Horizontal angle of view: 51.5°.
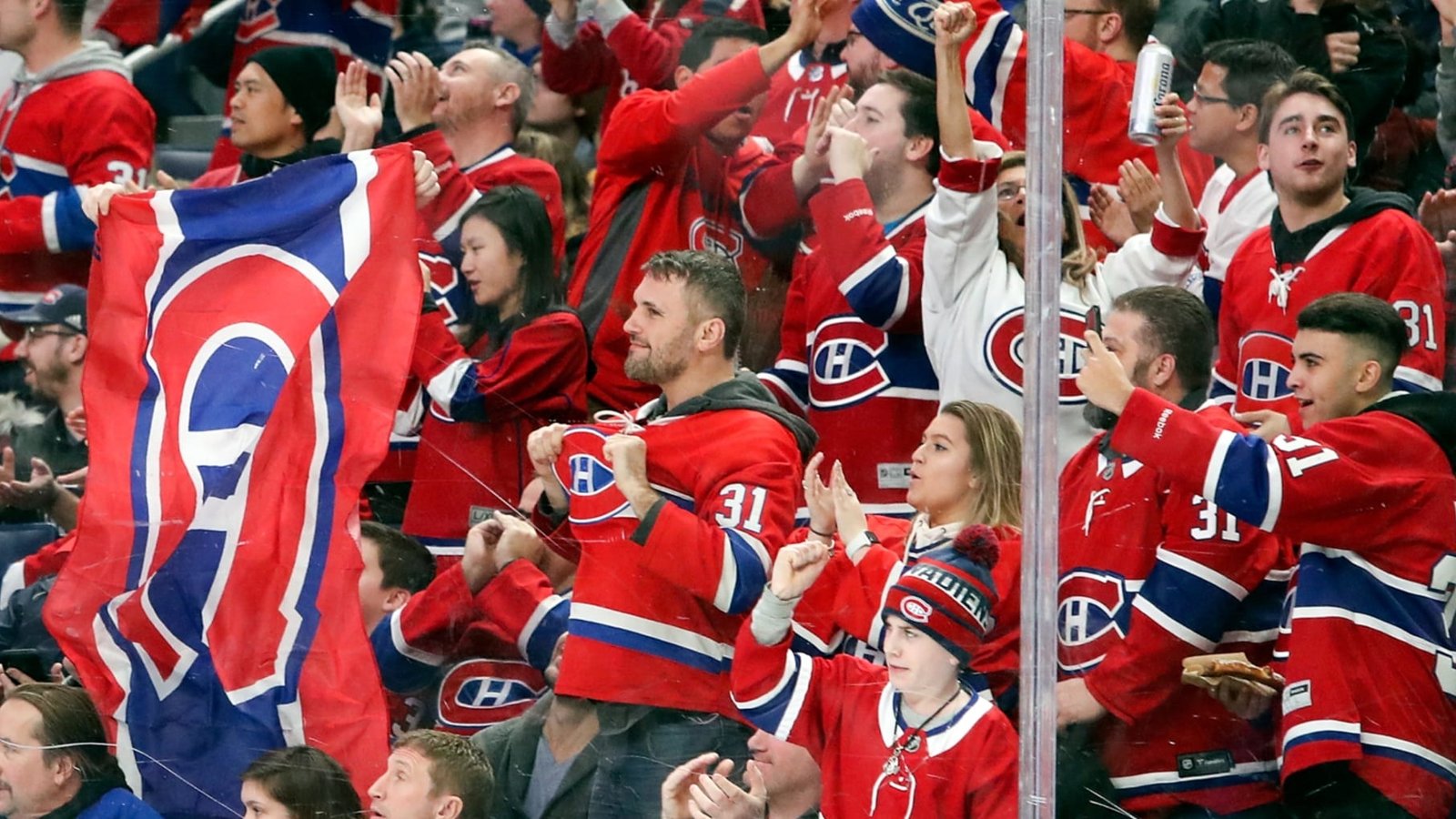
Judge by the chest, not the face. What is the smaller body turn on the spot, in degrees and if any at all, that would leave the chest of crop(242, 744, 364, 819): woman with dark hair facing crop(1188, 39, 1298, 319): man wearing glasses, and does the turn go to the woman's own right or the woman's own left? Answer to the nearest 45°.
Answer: approximately 180°

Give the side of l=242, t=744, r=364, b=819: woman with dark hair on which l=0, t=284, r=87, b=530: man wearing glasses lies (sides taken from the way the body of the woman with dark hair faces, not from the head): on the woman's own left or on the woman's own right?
on the woman's own right

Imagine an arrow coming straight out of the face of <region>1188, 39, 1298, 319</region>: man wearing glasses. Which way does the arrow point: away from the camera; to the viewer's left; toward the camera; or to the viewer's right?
to the viewer's left
